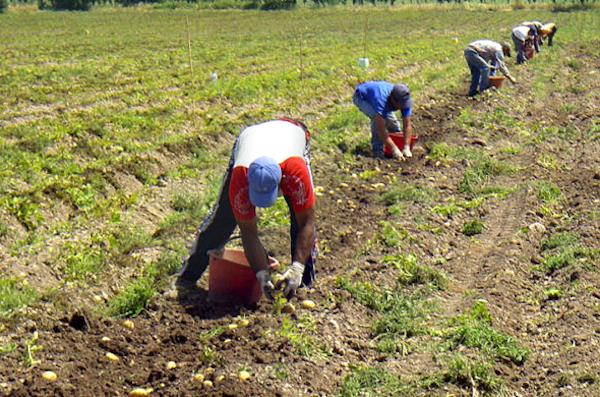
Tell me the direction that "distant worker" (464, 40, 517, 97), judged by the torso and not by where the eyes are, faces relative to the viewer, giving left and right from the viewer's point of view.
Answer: facing to the right of the viewer

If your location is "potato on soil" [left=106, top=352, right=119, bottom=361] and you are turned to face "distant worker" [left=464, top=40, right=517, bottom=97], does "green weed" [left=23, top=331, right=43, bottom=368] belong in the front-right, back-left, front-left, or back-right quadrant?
back-left

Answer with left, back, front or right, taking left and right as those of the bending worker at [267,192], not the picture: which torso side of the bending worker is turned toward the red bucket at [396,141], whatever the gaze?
back

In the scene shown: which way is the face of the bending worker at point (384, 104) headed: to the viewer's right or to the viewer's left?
to the viewer's right

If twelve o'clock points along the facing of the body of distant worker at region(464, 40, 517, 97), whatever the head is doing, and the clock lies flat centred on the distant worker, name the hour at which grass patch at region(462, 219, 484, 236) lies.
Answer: The grass patch is roughly at 3 o'clock from the distant worker.

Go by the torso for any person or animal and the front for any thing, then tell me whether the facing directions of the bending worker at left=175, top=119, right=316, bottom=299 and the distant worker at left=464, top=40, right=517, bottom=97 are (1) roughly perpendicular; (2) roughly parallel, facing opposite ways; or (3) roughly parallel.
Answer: roughly perpendicular

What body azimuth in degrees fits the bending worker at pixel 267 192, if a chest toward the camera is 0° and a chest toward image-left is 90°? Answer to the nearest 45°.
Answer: approximately 0°

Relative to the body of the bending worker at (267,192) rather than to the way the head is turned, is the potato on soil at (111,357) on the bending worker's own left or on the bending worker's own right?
on the bending worker's own right

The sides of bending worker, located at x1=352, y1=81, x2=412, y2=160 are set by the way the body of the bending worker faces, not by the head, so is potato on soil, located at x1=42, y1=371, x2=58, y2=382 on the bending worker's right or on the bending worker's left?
on the bending worker's right

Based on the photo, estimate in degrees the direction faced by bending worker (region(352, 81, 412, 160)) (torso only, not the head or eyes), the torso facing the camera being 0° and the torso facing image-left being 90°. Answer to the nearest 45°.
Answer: approximately 315°

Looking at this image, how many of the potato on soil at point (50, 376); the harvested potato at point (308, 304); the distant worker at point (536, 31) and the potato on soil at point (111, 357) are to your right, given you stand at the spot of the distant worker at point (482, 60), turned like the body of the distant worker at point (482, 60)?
3

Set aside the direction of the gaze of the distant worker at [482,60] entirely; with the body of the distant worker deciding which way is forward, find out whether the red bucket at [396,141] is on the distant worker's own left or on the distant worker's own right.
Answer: on the distant worker's own right
